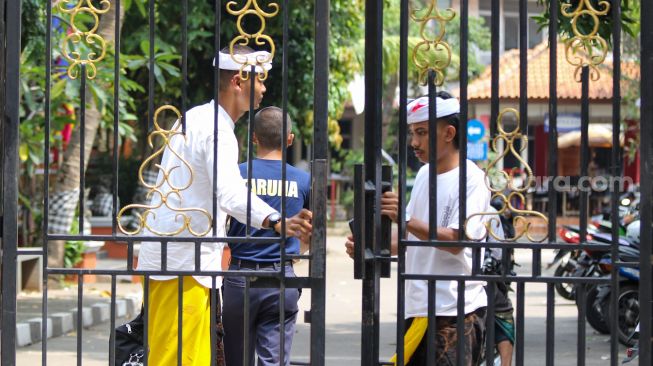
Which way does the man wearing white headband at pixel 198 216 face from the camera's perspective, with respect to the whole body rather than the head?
to the viewer's right

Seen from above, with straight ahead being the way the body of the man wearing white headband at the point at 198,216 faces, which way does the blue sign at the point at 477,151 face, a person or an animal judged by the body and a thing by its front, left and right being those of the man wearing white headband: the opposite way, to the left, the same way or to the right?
to the right

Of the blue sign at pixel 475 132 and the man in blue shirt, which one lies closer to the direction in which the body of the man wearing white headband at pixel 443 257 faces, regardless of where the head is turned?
the man in blue shirt

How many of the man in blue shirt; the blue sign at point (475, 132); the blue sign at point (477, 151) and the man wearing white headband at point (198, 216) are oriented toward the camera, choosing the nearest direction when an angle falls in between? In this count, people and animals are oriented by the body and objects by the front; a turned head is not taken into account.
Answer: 2

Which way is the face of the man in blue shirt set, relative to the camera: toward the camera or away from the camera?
away from the camera

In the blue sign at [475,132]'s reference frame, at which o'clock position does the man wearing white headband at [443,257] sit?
The man wearing white headband is roughly at 12 o'clock from the blue sign.

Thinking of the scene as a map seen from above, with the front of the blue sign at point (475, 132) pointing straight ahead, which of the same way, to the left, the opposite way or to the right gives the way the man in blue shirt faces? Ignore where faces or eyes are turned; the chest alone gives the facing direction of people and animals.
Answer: the opposite way

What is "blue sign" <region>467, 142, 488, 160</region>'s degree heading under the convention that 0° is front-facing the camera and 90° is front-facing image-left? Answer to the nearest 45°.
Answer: approximately 0°

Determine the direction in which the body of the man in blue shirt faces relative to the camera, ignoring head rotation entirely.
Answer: away from the camera
